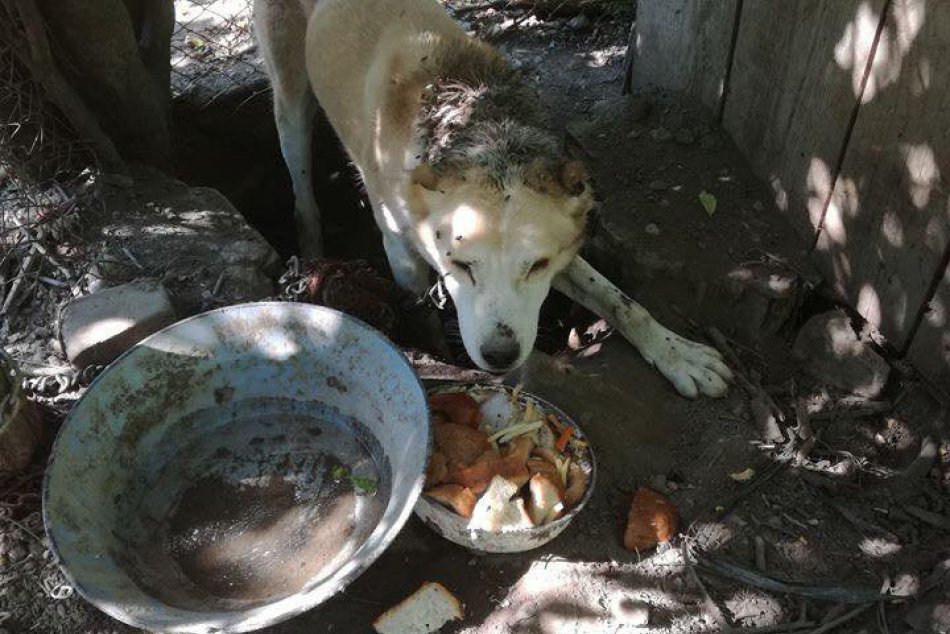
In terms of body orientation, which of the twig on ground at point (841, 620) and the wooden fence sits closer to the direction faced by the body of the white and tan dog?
the twig on ground

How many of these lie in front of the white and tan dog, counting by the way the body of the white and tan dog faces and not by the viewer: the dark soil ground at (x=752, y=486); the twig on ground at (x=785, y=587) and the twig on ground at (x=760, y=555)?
3

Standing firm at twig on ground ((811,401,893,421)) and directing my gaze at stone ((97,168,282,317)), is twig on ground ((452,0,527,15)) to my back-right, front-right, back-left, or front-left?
front-right

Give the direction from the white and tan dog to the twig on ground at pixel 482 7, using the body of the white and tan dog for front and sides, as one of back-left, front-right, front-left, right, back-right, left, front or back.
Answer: back-left

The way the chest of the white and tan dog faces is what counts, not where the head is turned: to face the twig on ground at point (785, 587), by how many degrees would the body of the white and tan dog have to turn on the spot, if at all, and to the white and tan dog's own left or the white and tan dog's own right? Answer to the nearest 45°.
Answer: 0° — it already faces it

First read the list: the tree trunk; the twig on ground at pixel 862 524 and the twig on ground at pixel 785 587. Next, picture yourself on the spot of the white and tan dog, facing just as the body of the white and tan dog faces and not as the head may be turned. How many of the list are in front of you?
2

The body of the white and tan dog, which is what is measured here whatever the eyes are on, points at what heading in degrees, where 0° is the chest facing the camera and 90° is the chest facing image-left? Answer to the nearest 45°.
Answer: approximately 315°

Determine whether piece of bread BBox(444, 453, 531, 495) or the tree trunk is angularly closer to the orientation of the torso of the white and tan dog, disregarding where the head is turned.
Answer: the piece of bread

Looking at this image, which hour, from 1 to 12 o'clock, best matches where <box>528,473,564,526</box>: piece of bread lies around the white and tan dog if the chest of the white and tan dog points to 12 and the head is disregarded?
The piece of bread is roughly at 1 o'clock from the white and tan dog.

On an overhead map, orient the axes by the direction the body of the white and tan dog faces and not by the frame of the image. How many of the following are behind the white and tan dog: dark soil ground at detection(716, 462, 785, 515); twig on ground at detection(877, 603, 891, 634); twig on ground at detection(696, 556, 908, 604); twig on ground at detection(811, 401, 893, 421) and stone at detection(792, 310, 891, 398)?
0

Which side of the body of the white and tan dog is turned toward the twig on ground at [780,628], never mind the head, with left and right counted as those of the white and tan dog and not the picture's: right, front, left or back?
front

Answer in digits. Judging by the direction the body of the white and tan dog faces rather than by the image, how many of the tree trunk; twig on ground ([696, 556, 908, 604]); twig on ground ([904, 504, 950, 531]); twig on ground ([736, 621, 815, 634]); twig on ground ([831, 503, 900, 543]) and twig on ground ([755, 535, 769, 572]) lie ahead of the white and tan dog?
5

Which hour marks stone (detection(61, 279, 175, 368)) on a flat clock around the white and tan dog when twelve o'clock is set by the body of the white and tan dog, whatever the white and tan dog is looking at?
The stone is roughly at 4 o'clock from the white and tan dog.

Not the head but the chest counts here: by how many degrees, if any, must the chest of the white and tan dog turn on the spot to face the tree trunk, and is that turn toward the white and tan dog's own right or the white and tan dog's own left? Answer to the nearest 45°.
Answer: approximately 180°

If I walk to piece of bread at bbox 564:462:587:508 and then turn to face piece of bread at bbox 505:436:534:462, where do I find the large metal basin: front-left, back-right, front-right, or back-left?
front-left

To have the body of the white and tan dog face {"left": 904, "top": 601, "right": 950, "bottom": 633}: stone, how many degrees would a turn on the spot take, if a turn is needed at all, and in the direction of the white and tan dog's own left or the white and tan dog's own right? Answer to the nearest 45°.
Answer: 0° — it already faces it

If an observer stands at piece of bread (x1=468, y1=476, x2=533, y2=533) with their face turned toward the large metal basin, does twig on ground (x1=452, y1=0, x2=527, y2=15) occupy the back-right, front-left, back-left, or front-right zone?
front-right

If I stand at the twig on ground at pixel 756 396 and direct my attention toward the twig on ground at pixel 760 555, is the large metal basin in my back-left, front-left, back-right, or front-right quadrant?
front-right

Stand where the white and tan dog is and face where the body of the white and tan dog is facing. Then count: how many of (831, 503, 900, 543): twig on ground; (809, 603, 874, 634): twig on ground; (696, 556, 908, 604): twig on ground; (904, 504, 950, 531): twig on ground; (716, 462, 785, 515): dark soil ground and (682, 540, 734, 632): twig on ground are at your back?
0

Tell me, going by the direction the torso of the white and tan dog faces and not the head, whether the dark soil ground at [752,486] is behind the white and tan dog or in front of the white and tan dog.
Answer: in front

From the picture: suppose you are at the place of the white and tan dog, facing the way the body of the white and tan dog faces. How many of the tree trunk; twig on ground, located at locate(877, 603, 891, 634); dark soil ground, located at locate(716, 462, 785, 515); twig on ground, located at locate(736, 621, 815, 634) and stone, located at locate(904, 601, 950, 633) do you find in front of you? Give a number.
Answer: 4

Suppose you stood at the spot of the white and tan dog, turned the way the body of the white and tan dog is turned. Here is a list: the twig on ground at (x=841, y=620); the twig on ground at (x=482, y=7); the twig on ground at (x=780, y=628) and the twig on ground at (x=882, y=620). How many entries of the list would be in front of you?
3
